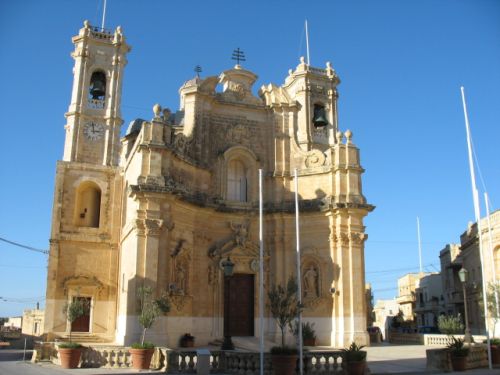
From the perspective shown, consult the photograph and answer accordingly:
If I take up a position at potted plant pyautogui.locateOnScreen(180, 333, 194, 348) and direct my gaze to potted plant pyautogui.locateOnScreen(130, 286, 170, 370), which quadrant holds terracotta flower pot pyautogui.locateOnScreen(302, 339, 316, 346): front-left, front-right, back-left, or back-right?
back-left

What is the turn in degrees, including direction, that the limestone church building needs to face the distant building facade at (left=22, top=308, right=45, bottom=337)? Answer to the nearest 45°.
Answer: approximately 180°

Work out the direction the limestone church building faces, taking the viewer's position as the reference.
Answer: facing the viewer and to the right of the viewer

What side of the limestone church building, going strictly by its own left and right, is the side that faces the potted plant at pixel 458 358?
front

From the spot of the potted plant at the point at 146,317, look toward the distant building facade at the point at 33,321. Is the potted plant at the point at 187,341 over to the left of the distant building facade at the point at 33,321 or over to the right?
right

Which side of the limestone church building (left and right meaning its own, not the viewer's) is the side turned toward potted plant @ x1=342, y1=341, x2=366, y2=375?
front
